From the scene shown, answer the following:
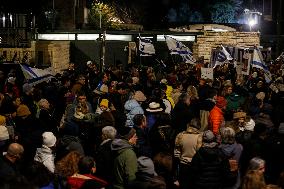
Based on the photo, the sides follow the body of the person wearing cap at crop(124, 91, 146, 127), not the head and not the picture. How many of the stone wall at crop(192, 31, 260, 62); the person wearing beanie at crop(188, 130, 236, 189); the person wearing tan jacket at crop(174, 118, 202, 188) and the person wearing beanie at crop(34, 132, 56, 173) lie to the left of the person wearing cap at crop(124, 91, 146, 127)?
1

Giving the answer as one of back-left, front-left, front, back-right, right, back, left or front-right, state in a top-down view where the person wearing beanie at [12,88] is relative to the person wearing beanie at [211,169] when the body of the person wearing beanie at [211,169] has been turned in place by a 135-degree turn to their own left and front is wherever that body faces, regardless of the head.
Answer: right

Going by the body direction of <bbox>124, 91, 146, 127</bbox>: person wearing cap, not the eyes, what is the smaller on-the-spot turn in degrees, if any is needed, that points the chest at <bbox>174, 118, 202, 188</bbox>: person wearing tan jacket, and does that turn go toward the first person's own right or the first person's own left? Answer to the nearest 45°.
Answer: approximately 90° to the first person's own right

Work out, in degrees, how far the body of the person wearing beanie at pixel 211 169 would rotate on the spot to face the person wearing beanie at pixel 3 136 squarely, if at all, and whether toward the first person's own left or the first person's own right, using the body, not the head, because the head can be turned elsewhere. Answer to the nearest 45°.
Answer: approximately 90° to the first person's own left

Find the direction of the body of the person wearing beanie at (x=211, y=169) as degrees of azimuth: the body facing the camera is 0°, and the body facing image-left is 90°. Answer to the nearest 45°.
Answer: approximately 180°

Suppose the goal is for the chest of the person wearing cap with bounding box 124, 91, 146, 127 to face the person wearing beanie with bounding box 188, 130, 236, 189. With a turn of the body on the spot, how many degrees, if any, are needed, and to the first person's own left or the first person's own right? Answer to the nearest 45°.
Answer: approximately 90° to the first person's own right
